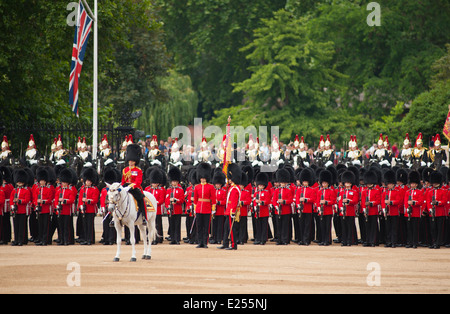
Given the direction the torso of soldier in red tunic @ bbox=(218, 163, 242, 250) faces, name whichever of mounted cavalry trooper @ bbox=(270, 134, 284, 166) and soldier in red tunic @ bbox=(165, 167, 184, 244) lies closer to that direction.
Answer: the soldier in red tunic

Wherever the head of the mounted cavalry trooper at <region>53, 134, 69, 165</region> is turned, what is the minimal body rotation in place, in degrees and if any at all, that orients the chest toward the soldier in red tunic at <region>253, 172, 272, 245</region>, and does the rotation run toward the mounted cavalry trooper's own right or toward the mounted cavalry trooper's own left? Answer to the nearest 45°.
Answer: approximately 45° to the mounted cavalry trooper's own left

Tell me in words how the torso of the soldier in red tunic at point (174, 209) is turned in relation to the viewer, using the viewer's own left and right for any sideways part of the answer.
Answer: facing the viewer

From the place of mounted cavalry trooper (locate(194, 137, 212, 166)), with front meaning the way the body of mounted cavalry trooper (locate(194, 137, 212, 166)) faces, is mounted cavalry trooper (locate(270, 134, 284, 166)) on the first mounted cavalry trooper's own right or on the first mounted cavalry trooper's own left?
on the first mounted cavalry trooper's own left

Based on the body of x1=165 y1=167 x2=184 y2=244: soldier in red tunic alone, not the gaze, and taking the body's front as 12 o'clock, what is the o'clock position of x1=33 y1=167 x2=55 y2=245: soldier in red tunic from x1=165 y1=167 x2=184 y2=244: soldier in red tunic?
x1=33 y1=167 x2=55 y2=245: soldier in red tunic is roughly at 3 o'clock from x1=165 y1=167 x2=184 y2=244: soldier in red tunic.

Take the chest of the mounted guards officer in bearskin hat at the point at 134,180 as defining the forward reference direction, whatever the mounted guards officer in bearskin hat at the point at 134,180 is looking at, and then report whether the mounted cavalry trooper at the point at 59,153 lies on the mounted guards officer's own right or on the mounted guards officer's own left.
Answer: on the mounted guards officer's own right

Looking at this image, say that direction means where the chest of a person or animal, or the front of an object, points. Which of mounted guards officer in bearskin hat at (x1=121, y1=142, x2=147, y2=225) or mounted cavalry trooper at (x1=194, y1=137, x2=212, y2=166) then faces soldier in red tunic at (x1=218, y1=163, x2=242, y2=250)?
mounted cavalry trooper at (x1=194, y1=137, x2=212, y2=166)

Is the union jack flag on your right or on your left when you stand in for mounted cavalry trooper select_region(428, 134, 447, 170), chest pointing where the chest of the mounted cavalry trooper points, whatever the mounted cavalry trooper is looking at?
on your right

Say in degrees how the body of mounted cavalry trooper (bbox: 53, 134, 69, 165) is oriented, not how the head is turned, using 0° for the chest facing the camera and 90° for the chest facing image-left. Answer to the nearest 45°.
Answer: approximately 0°

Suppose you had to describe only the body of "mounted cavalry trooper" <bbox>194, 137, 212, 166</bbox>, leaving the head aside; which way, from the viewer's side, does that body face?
toward the camera

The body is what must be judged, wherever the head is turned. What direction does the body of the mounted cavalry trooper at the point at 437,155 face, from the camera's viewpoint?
toward the camera

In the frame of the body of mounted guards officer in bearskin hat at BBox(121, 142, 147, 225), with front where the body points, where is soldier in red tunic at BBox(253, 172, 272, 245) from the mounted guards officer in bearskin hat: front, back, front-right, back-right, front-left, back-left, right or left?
back

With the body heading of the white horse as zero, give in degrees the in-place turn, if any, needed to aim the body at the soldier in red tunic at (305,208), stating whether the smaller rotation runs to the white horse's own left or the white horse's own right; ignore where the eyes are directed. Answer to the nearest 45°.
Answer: approximately 180°
